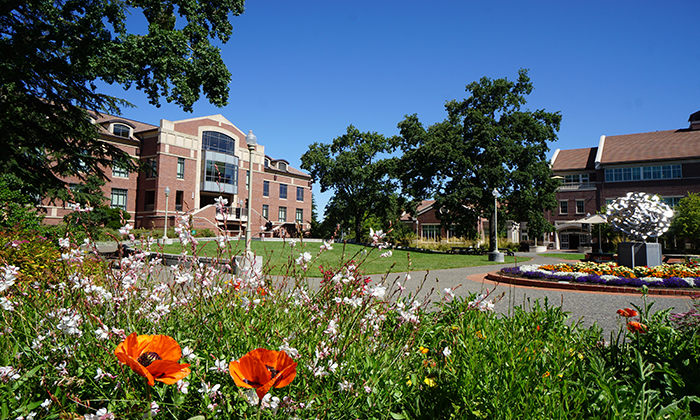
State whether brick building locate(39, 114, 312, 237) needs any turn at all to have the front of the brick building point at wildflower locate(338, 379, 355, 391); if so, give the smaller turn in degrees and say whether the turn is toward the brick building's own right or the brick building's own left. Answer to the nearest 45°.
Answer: approximately 45° to the brick building's own right

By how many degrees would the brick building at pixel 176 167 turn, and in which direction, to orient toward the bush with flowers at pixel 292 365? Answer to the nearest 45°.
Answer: approximately 45° to its right

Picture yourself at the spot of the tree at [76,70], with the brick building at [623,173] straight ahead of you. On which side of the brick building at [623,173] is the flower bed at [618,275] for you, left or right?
right

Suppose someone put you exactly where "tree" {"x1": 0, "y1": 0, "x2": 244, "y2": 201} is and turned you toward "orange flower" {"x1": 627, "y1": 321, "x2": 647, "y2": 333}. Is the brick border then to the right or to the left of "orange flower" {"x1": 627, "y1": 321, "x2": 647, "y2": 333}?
left

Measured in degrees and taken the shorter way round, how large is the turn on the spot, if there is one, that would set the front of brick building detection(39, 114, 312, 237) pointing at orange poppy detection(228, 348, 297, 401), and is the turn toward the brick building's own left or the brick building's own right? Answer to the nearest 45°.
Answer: approximately 45° to the brick building's own right

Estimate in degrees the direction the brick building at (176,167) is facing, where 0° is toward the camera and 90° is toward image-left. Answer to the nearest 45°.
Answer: approximately 315°

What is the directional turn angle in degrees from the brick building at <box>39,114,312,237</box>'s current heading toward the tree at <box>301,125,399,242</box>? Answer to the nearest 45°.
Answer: approximately 45° to its left

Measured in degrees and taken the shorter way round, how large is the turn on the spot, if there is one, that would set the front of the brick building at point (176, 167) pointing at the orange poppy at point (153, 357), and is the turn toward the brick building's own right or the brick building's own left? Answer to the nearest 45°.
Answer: approximately 45° to the brick building's own right

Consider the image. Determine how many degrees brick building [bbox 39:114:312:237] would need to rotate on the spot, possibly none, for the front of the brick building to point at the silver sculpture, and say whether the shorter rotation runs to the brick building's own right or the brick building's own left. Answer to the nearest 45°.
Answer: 0° — it already faces it
